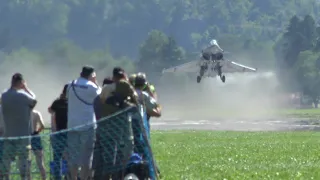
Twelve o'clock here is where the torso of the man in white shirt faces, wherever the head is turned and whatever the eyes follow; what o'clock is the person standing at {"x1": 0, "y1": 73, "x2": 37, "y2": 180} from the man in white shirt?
The person standing is roughly at 8 o'clock from the man in white shirt.

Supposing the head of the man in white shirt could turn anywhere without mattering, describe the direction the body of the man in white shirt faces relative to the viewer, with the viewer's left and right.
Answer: facing away from the viewer and to the right of the viewer

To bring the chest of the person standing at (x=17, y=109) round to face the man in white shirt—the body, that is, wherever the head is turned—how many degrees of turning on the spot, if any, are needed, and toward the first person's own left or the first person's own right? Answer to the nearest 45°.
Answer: approximately 45° to the first person's own right

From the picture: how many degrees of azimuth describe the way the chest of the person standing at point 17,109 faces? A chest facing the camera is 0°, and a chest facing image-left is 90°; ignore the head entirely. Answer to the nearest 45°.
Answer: approximately 225°
